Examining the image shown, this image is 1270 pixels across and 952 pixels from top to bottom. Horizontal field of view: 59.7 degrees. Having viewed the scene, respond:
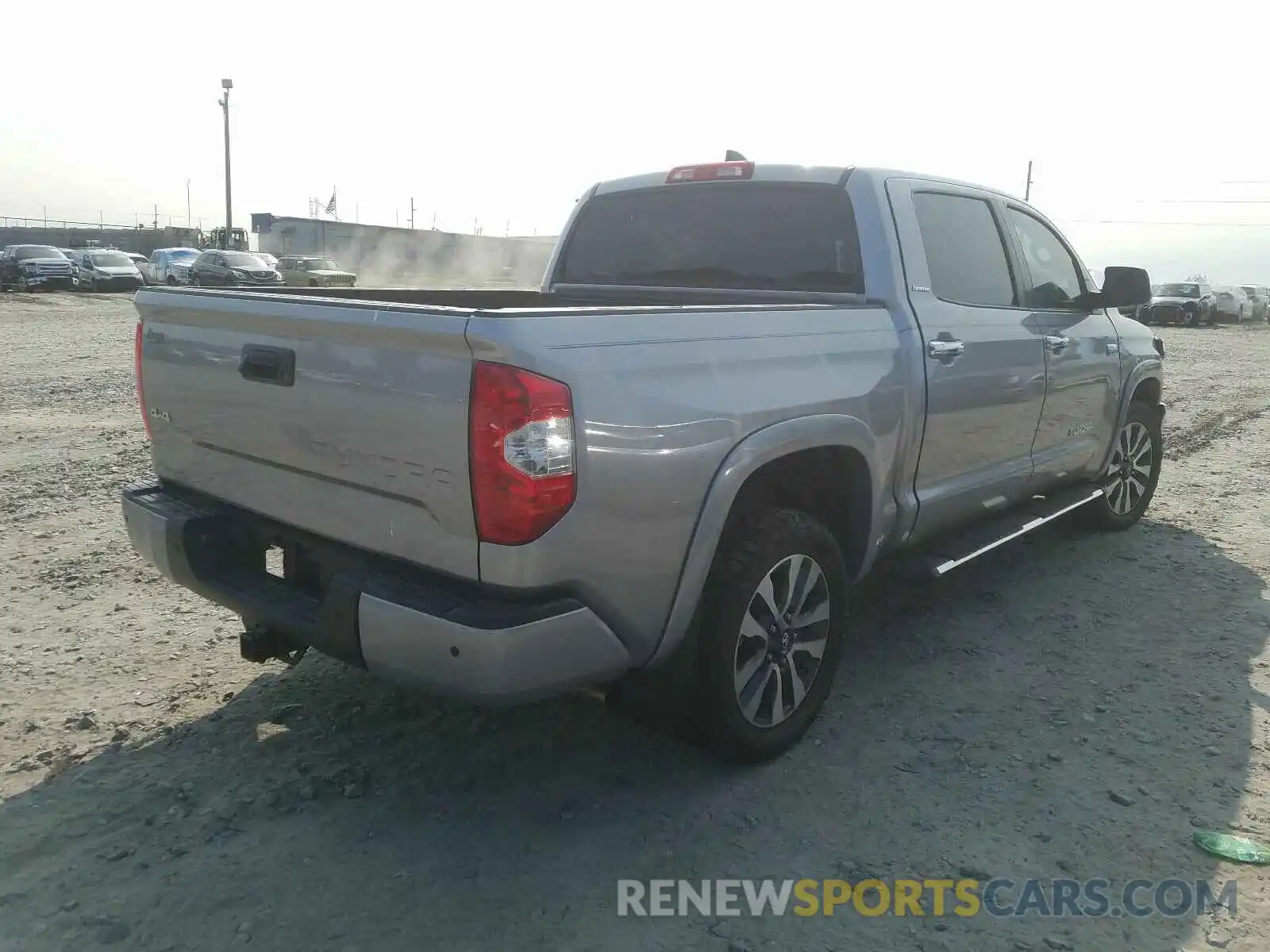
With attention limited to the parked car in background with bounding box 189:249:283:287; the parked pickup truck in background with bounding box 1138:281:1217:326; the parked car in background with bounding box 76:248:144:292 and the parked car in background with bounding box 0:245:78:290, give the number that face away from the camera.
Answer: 0

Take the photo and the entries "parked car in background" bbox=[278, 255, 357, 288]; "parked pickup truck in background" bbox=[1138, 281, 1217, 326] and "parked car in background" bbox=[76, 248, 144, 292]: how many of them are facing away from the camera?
0

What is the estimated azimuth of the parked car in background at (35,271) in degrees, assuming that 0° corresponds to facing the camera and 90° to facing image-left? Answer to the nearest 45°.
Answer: approximately 315°

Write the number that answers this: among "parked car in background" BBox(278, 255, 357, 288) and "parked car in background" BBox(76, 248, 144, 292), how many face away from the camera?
0

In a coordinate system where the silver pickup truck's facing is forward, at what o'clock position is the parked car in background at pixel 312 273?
The parked car in background is roughly at 10 o'clock from the silver pickup truck.

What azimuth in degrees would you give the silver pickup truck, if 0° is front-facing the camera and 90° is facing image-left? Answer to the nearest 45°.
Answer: approximately 225°

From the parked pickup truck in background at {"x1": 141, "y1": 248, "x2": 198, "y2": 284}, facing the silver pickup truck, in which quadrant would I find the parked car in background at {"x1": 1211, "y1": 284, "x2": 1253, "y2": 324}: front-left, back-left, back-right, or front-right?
front-left

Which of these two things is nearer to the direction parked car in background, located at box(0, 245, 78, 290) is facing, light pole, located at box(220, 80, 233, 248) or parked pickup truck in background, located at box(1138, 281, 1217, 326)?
the parked pickup truck in background

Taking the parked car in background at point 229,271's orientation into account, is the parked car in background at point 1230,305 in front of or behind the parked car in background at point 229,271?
in front

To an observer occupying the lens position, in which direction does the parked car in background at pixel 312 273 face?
facing the viewer and to the right of the viewer

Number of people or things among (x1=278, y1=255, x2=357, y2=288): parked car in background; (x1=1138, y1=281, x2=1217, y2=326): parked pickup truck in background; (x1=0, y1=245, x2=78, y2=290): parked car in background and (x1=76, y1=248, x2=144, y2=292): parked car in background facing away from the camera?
0

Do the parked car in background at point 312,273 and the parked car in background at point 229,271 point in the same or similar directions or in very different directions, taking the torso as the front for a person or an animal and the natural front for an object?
same or similar directions

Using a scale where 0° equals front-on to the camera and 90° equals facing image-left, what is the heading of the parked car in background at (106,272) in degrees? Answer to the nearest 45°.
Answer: approximately 315°

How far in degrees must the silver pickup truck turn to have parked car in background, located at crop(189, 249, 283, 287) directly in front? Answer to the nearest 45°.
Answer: approximately 90° to its left

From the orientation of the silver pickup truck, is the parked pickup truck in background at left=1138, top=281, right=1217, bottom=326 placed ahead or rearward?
ahead

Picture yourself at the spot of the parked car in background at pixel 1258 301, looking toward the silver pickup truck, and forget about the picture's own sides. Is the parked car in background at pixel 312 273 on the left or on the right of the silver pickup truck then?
right

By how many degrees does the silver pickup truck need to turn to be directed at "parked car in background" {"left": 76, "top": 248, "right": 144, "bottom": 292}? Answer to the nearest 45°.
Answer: approximately 90° to its left
